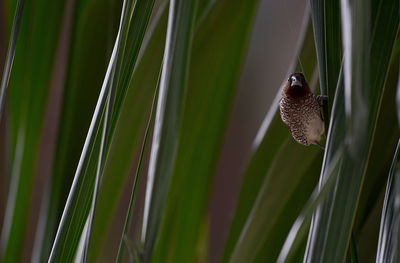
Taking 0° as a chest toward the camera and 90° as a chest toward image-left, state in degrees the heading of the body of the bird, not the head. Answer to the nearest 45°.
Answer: approximately 0°
